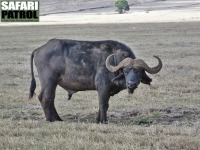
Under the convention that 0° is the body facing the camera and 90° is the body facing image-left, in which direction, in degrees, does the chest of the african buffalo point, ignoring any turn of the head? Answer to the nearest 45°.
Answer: approximately 270°
